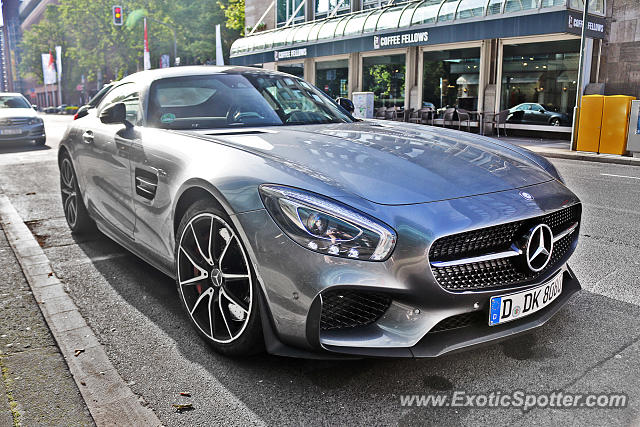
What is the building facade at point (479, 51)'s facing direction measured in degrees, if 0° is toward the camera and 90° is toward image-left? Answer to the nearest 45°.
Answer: approximately 45°

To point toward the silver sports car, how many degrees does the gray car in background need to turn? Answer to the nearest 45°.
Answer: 0° — it already faces it

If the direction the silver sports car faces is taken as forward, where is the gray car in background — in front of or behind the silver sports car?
behind

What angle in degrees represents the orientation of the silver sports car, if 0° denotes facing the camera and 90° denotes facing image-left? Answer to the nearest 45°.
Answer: approximately 315°

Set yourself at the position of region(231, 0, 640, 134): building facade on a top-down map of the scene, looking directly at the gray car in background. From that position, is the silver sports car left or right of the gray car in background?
left

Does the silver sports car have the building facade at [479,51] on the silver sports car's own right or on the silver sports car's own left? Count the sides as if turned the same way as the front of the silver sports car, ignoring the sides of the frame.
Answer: on the silver sports car's own left

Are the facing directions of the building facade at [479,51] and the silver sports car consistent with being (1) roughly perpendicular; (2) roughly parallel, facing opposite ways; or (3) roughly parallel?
roughly perpendicular
